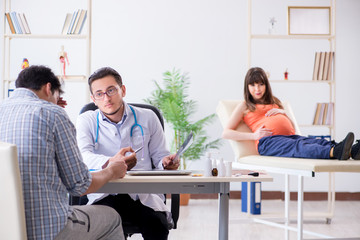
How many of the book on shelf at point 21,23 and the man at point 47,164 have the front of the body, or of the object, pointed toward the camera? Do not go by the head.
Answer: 1

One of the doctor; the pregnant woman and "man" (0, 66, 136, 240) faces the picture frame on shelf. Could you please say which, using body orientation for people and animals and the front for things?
the man

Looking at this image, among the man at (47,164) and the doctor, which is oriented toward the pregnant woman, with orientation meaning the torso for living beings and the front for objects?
the man
